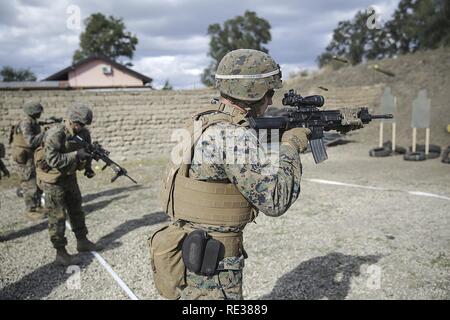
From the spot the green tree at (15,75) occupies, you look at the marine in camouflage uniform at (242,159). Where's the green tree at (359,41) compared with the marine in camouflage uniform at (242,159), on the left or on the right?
left

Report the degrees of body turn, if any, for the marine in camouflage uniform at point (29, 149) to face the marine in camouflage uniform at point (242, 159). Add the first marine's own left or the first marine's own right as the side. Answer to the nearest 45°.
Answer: approximately 90° to the first marine's own right

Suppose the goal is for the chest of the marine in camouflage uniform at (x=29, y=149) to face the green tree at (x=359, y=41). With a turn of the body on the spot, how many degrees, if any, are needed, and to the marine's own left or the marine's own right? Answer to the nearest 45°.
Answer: approximately 45° to the marine's own left

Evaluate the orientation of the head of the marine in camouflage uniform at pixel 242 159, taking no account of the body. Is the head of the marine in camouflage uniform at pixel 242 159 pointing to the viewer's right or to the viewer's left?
to the viewer's right

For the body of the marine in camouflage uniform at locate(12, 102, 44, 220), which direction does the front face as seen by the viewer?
to the viewer's right

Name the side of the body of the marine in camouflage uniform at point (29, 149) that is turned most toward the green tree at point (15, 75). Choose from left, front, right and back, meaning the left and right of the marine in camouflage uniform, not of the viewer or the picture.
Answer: left
